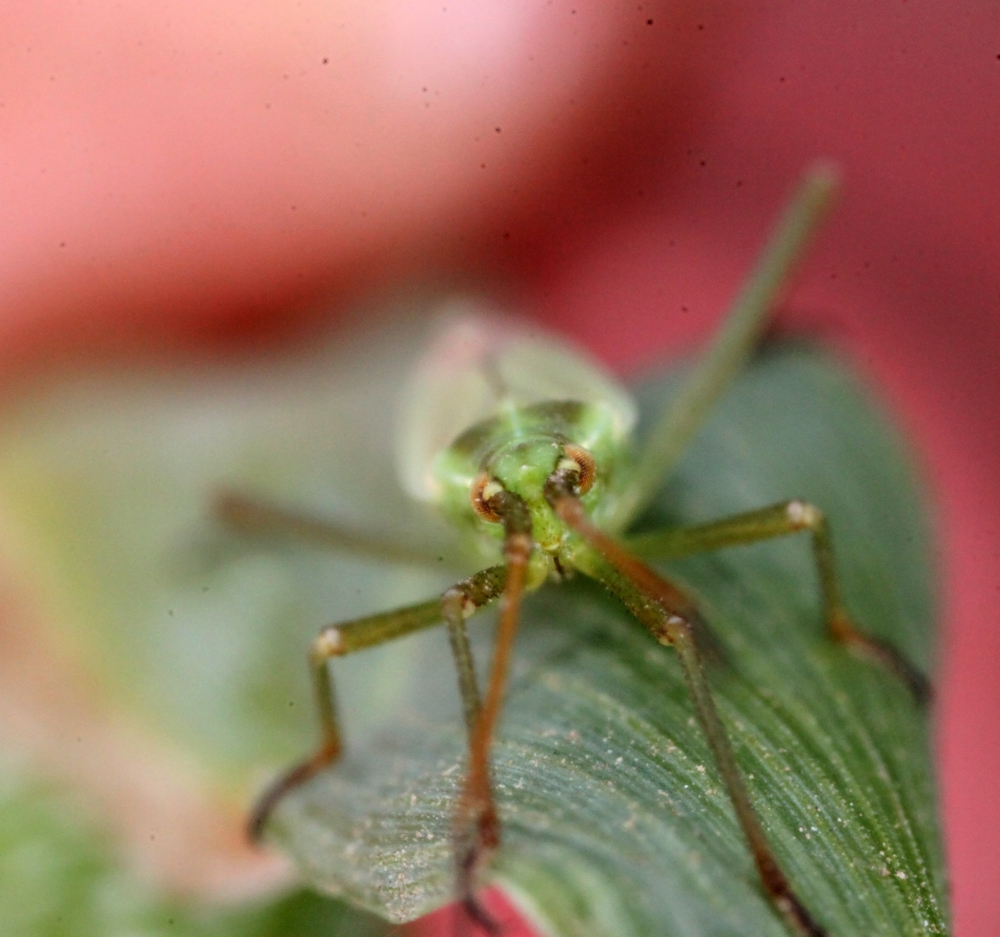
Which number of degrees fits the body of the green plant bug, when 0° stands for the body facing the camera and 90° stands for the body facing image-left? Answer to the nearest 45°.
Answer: approximately 0°
